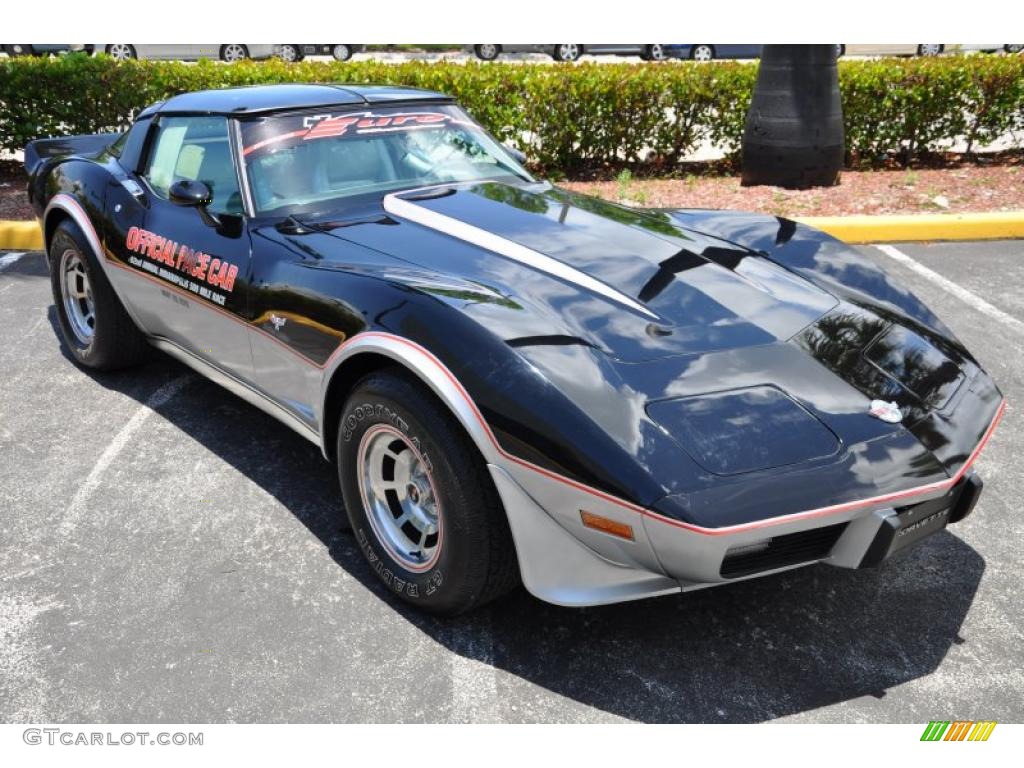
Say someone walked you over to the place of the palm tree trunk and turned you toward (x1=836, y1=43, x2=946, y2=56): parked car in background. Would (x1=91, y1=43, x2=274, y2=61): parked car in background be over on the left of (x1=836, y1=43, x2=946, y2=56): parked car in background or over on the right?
left

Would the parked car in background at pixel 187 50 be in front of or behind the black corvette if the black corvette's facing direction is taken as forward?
behind

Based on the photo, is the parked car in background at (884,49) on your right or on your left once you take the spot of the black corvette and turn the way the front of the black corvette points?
on your left

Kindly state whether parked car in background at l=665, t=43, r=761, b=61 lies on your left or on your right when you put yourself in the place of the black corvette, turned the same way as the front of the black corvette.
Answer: on your left

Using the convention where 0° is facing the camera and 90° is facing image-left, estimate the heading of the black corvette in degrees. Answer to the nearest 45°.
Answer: approximately 315°

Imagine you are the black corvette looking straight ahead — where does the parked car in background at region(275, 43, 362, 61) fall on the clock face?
The parked car in background is roughly at 7 o'clock from the black corvette.

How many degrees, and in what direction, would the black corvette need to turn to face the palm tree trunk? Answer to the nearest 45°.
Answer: approximately 90° to its left

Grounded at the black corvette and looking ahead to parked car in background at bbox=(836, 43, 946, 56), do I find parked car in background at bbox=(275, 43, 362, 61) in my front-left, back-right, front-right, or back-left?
front-left

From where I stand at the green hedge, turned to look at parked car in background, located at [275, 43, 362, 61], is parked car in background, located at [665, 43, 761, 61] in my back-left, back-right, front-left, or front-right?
front-right

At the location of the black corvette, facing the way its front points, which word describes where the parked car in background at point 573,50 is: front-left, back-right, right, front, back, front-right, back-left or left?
back-left
